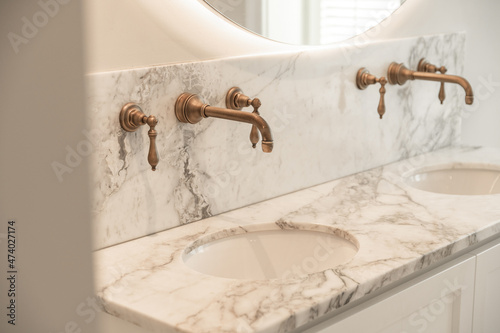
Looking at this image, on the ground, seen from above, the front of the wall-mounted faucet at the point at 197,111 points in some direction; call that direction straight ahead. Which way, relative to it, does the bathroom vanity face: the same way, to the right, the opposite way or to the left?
the same way

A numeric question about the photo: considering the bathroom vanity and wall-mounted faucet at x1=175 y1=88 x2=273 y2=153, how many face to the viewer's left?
0

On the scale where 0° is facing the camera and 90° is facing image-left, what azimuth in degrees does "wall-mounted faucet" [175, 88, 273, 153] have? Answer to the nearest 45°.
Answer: approximately 315°

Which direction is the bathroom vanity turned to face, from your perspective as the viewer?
facing the viewer and to the right of the viewer
